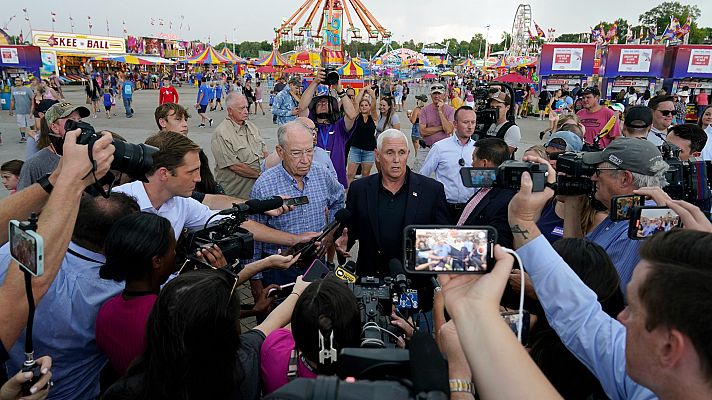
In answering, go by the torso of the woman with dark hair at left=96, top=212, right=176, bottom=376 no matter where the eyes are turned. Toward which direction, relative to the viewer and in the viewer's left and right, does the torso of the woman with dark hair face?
facing away from the viewer and to the right of the viewer

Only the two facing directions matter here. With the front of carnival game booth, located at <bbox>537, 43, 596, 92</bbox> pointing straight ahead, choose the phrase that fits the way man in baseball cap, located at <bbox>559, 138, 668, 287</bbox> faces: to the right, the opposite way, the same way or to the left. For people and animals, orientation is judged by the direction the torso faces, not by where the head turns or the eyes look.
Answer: to the right

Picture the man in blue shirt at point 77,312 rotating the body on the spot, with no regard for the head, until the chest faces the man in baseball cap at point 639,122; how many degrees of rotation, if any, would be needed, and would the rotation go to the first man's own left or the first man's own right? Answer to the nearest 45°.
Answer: approximately 45° to the first man's own right

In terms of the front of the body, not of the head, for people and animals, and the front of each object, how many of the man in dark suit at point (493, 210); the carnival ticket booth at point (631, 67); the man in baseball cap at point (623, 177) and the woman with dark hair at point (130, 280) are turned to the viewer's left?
2

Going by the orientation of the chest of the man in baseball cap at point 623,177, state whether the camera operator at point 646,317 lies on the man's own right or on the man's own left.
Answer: on the man's own left

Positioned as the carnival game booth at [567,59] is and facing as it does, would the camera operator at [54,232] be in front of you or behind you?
in front

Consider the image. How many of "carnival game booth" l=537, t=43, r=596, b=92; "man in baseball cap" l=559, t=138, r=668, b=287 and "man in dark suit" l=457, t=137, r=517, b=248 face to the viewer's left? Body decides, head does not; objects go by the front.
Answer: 2

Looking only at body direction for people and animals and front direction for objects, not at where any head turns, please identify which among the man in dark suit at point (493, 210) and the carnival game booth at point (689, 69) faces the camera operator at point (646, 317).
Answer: the carnival game booth

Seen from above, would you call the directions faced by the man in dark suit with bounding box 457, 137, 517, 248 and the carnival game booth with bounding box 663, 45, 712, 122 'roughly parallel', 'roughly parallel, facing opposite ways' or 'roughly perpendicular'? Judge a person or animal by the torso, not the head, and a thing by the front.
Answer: roughly perpendicular

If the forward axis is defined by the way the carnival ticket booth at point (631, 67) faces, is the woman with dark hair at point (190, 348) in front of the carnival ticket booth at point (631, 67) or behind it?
in front

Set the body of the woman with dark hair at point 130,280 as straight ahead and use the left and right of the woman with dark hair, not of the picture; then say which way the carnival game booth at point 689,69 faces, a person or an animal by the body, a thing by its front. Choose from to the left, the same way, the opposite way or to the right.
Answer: the opposite way
